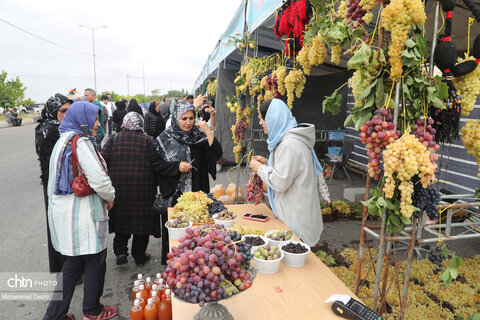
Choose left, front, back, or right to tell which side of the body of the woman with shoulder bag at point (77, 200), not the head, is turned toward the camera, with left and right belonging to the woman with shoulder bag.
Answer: right

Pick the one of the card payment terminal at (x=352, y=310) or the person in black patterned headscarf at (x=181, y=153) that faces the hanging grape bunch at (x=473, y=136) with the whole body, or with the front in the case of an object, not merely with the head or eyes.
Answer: the person in black patterned headscarf

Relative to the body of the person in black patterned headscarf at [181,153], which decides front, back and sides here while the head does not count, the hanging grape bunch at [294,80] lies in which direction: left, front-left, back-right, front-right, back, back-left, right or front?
front-left

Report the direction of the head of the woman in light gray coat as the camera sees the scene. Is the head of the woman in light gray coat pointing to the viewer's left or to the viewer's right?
to the viewer's left

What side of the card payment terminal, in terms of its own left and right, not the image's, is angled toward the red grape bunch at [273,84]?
back

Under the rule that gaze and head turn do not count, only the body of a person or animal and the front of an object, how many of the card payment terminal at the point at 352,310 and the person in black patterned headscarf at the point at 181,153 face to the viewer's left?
0

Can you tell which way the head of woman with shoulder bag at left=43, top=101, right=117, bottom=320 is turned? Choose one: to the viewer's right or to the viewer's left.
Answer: to the viewer's right

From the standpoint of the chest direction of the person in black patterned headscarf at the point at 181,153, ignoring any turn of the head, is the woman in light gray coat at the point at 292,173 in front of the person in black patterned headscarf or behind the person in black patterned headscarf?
in front

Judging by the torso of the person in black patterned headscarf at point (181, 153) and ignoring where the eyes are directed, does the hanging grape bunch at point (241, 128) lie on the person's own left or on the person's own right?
on the person's own left

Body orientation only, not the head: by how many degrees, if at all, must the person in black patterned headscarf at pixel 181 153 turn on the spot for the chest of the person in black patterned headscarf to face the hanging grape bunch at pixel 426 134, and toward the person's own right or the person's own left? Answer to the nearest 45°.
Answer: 0° — they already face it

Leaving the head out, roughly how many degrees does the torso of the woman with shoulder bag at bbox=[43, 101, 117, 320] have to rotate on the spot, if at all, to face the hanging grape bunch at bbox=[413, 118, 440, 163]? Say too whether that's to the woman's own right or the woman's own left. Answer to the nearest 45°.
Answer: approximately 45° to the woman's own right

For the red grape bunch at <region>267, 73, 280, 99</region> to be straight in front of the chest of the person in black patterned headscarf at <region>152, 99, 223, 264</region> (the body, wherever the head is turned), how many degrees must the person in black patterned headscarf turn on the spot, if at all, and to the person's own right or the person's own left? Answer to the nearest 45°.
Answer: approximately 45° to the person's own left

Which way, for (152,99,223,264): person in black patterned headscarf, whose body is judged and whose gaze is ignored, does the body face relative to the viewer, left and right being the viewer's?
facing the viewer and to the right of the viewer
